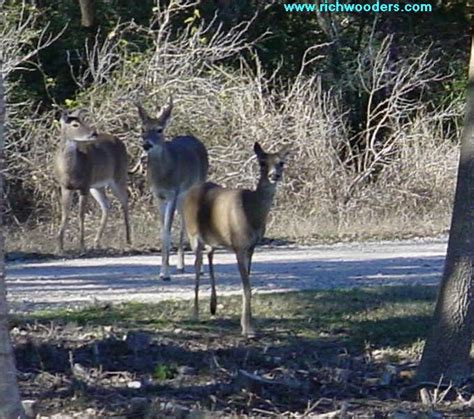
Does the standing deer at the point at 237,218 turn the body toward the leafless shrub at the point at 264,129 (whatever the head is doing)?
no

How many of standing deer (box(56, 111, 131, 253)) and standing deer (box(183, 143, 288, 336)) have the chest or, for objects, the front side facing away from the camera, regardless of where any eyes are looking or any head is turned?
0

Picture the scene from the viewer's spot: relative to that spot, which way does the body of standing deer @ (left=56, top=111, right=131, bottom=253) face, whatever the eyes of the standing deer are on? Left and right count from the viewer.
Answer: facing the viewer and to the left of the viewer

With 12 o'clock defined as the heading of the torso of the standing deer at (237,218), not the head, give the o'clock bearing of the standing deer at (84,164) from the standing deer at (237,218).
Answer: the standing deer at (84,164) is roughly at 7 o'clock from the standing deer at (237,218).

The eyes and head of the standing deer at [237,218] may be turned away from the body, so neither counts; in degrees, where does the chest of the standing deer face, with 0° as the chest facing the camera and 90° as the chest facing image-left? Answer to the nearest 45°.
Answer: approximately 315°

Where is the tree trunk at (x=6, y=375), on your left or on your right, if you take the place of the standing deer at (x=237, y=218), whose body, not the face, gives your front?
on your right

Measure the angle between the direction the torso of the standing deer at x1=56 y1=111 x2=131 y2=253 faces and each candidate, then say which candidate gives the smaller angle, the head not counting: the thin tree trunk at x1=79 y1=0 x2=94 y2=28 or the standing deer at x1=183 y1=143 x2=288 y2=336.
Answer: the standing deer

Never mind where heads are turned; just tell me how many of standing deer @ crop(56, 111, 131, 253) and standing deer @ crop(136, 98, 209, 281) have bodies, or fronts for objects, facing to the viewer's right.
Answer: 0

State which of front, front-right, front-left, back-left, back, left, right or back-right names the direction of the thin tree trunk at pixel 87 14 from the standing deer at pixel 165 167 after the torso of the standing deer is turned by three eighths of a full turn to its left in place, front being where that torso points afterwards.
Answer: left

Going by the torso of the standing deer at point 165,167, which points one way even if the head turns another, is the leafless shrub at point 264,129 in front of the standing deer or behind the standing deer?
behind

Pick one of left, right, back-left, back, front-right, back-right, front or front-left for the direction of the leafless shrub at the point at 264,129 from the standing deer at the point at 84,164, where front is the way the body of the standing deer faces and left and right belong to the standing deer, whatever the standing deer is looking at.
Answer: back

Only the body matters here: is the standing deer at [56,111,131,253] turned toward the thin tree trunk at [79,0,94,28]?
no

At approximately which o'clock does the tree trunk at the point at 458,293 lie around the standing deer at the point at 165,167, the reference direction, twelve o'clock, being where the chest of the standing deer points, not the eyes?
The tree trunk is roughly at 10 o'clock from the standing deer.

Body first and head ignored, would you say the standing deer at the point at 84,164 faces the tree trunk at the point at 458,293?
no

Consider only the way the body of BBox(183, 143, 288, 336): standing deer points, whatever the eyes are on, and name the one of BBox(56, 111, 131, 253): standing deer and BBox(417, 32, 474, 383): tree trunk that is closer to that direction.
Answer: the tree trunk

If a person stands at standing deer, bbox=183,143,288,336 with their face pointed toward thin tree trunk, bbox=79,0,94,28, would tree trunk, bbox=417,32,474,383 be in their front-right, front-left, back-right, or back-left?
back-right

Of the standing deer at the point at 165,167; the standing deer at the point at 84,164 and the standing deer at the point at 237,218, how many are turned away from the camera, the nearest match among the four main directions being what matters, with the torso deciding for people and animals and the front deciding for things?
0
